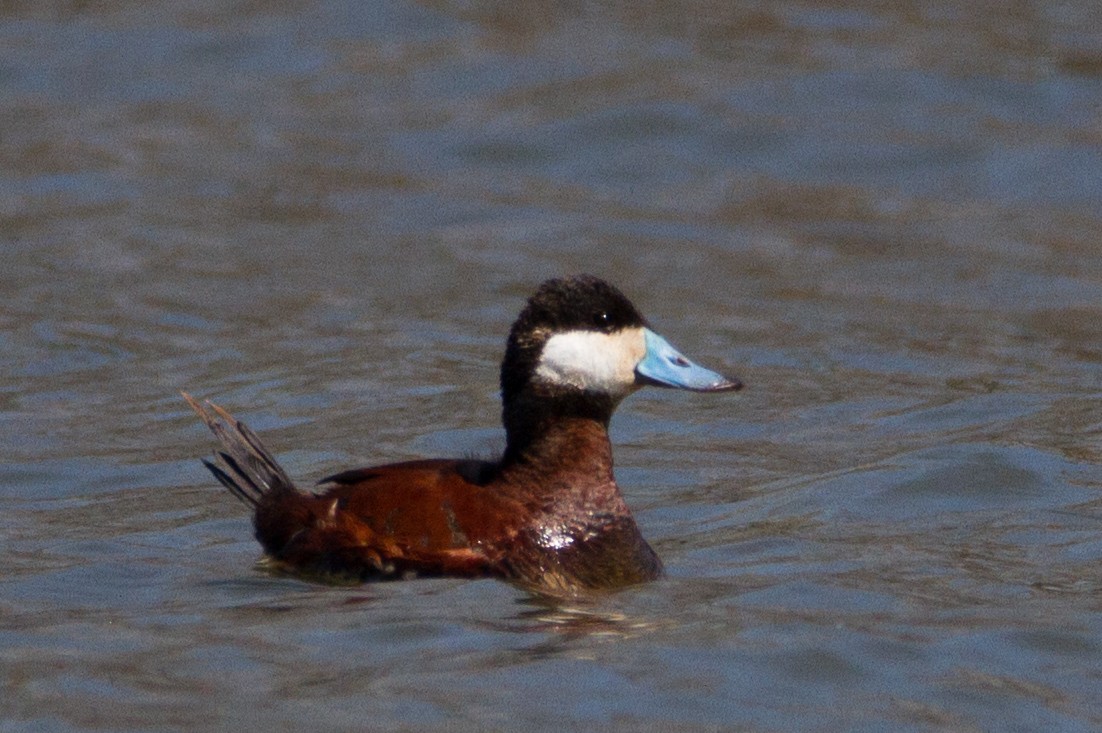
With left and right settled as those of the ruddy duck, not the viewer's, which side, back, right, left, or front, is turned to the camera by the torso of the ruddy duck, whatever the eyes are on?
right
